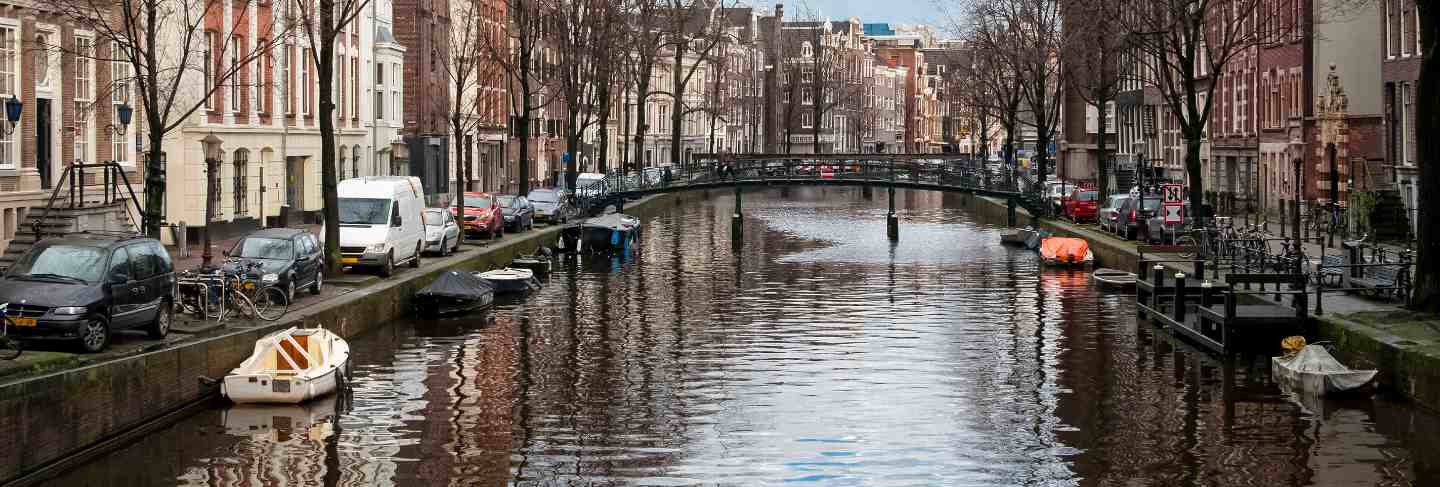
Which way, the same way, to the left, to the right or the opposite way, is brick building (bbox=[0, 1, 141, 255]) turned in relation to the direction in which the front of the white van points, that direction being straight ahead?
to the left

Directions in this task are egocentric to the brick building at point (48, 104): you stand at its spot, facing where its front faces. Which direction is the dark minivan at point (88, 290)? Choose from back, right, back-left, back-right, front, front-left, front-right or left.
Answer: front-right

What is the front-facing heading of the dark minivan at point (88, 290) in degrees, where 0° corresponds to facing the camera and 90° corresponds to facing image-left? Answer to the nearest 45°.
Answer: approximately 45°

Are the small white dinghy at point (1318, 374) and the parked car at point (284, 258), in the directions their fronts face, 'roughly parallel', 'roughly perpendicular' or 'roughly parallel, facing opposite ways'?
roughly perpendicular

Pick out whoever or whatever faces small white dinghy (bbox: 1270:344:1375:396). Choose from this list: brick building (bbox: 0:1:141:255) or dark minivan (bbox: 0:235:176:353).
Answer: the brick building

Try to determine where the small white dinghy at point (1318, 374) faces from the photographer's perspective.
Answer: facing to the right of the viewer

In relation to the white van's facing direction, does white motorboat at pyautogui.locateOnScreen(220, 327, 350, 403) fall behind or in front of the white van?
in front

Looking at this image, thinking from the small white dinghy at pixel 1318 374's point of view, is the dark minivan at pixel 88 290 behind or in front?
behind

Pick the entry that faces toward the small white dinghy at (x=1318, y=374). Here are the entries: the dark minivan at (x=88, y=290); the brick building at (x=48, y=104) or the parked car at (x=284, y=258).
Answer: the brick building

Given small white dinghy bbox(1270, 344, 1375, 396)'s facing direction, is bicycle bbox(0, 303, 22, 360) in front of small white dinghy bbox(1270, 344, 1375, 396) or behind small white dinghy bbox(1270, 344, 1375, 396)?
behind

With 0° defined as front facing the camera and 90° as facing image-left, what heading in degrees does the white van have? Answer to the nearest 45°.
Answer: approximately 45°

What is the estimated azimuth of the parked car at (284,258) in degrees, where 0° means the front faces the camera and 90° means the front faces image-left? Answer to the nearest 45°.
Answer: approximately 45°
